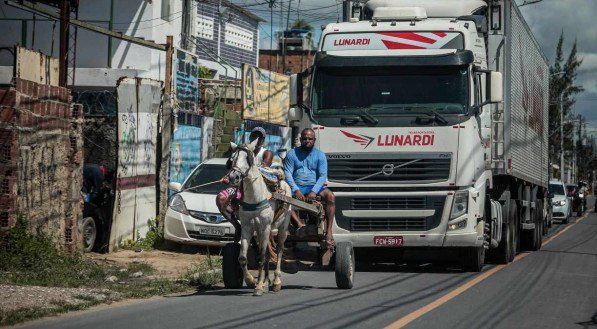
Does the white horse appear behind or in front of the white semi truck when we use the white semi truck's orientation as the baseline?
in front

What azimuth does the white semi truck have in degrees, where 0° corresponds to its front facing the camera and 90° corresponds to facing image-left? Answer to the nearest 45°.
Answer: approximately 0°

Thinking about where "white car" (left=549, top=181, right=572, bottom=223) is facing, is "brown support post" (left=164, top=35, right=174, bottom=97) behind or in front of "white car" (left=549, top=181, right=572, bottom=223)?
in front

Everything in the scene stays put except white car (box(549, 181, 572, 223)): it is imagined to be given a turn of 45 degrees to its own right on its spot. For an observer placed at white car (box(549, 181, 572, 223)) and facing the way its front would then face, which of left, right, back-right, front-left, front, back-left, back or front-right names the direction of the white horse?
front-left

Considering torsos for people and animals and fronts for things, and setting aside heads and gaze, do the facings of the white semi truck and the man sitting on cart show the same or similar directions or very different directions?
same or similar directions

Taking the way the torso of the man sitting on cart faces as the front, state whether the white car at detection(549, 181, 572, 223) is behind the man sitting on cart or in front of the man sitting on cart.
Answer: behind

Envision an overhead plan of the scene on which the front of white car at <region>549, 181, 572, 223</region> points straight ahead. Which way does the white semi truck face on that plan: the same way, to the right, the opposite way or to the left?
the same way

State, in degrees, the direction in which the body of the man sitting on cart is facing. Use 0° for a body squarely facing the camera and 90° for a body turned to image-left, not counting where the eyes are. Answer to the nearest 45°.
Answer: approximately 0°

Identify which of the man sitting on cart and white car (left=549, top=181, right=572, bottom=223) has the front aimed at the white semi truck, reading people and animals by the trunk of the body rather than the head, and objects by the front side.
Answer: the white car

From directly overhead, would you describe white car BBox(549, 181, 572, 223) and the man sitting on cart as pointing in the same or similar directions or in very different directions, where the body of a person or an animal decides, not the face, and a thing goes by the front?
same or similar directions

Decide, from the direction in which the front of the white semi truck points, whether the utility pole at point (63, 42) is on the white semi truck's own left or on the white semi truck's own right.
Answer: on the white semi truck's own right

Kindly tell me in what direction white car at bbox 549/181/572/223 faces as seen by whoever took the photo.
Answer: facing the viewer
